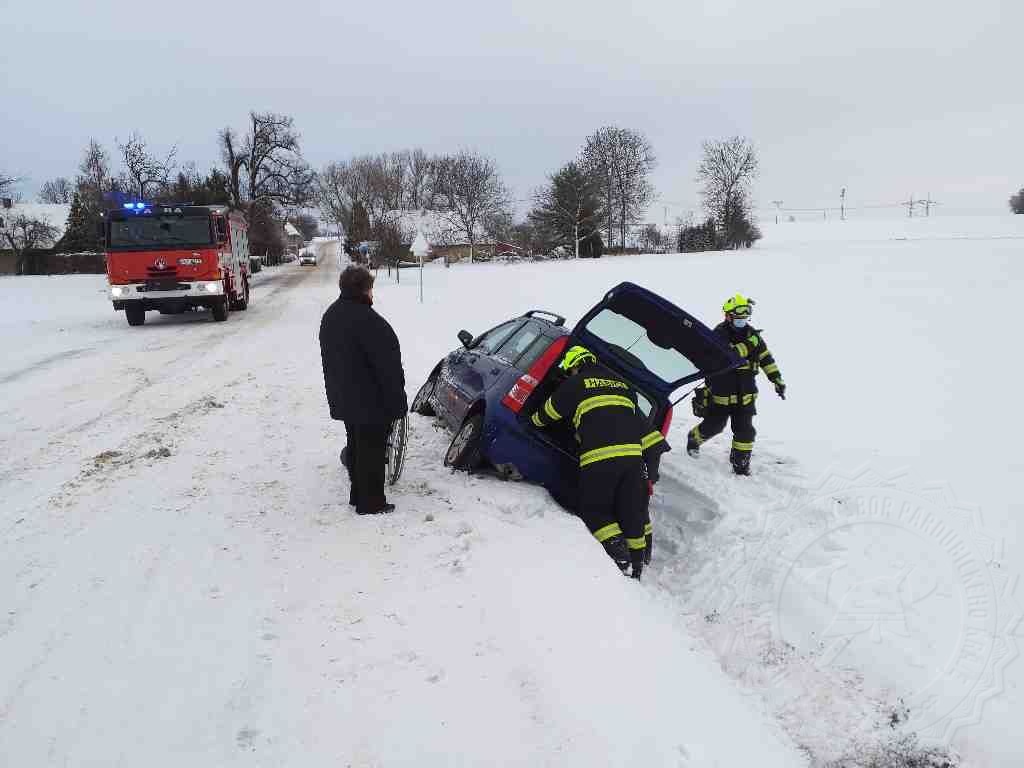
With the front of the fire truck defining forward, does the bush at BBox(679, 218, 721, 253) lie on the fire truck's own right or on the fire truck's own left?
on the fire truck's own left

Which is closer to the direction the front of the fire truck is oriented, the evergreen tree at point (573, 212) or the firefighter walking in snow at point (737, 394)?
the firefighter walking in snow

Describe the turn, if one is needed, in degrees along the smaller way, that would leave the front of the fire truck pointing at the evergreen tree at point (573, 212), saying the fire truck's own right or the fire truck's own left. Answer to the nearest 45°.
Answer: approximately 135° to the fire truck's own left

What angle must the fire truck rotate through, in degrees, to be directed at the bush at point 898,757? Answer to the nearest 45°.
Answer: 0° — it already faces it

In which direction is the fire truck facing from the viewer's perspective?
toward the camera

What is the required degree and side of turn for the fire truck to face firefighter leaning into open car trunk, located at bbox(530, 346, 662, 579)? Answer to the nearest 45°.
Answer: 0° — it already faces them

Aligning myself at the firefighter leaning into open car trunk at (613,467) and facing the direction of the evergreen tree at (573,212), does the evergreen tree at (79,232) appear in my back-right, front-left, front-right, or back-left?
front-left

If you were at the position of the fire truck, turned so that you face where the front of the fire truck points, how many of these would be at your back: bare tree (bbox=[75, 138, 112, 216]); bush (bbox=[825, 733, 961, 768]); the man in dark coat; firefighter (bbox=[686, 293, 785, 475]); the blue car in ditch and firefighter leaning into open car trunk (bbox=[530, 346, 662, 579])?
1

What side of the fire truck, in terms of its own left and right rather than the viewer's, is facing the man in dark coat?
front

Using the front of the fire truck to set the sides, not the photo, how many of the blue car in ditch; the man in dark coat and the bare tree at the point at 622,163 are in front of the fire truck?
2

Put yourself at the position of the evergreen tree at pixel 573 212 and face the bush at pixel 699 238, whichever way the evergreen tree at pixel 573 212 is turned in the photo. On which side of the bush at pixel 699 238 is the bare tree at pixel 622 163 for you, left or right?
left

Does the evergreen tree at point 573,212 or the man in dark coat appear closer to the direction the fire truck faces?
the man in dark coat

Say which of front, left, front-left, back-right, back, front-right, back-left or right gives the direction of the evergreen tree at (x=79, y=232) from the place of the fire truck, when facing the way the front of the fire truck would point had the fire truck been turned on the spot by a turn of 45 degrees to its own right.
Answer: back-right

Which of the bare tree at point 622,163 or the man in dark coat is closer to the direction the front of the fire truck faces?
the man in dark coat

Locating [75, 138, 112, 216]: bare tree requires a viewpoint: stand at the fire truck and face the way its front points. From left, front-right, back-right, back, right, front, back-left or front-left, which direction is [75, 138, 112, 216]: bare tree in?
back
